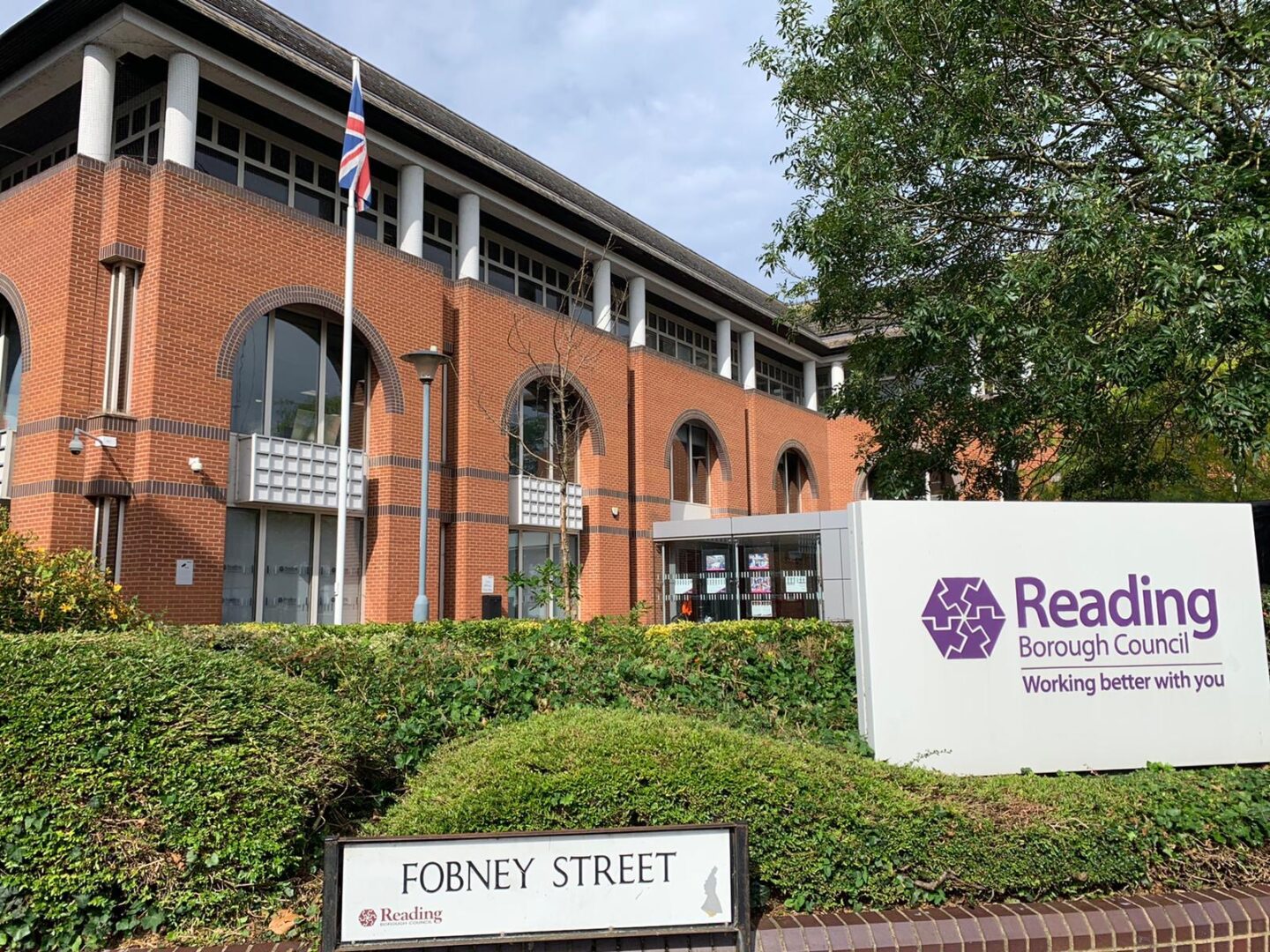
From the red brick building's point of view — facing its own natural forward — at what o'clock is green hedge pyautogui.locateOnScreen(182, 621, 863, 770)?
The green hedge is roughly at 1 o'clock from the red brick building.

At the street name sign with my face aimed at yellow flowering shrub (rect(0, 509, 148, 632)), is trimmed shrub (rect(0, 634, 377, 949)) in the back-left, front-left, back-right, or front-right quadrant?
front-left

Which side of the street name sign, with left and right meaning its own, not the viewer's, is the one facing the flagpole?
back

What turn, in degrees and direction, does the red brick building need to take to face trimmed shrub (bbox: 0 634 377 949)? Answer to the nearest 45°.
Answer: approximately 45° to its right

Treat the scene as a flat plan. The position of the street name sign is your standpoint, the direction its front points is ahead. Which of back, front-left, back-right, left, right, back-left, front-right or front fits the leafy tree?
back-left

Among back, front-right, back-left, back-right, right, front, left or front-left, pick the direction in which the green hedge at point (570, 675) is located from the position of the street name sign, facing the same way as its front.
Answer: back

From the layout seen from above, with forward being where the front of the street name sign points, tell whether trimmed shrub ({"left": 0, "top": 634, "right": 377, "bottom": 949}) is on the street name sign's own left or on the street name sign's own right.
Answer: on the street name sign's own right

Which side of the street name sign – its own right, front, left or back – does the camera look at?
front

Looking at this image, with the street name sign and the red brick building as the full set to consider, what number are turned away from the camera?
0
